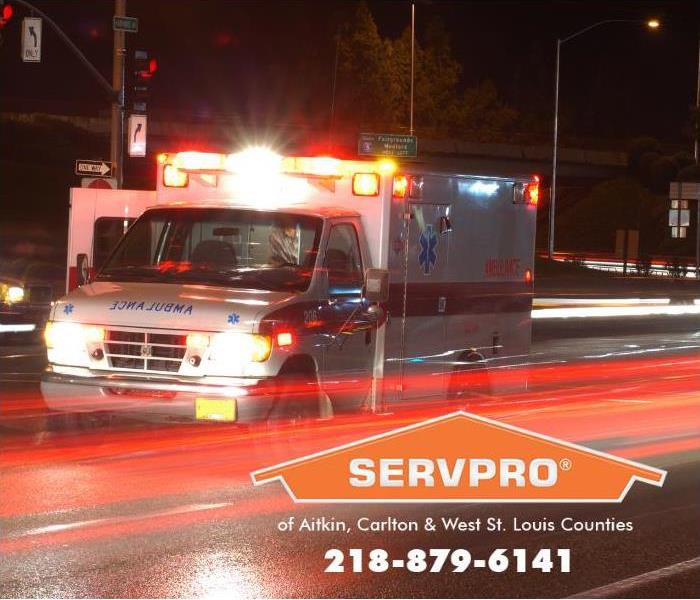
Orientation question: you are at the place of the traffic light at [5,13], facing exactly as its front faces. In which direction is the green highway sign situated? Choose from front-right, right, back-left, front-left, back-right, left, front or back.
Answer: left

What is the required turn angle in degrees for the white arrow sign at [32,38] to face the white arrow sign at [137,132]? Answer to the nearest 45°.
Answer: approximately 135° to its left

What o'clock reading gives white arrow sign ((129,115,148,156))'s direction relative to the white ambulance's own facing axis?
The white arrow sign is roughly at 4 o'clock from the white ambulance.

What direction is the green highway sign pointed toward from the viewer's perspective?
toward the camera

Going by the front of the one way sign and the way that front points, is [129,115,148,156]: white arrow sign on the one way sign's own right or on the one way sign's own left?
on the one way sign's own left

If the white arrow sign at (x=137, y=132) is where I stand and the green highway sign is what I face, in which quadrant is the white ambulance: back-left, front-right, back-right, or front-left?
back-right

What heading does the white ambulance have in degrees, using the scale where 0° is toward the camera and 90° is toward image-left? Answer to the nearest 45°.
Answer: approximately 45°

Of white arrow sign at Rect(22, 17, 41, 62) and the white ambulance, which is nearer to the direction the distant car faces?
the white ambulance

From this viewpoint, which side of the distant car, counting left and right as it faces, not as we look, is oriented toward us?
front

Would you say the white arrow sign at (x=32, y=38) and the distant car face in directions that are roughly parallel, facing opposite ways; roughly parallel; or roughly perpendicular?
roughly parallel

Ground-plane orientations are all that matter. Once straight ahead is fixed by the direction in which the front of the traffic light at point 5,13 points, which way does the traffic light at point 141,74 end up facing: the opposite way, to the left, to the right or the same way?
the same way

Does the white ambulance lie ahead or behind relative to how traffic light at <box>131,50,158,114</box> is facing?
ahead
